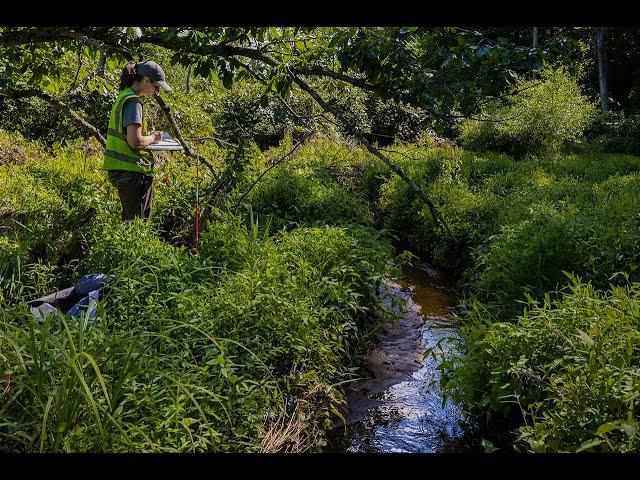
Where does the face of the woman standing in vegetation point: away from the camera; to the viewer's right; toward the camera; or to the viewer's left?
to the viewer's right

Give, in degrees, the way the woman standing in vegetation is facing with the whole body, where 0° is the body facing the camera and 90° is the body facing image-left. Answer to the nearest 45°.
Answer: approximately 270°

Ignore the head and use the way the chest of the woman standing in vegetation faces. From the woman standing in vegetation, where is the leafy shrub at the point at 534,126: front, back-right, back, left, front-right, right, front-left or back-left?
front-left

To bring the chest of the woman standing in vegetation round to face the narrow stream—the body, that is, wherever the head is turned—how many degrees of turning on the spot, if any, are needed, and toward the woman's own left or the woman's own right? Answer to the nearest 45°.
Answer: approximately 45° to the woman's own right
